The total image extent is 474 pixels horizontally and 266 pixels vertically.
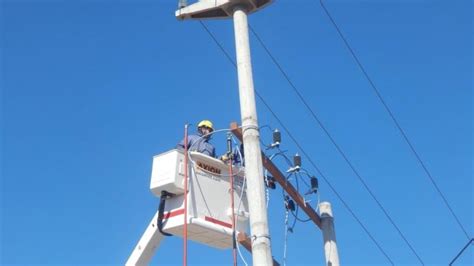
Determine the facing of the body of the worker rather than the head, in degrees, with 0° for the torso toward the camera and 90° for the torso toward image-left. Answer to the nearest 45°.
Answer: approximately 315°

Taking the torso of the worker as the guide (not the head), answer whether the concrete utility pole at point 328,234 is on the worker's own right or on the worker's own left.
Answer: on the worker's own left

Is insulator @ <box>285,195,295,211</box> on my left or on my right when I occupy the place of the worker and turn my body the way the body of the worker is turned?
on my left
